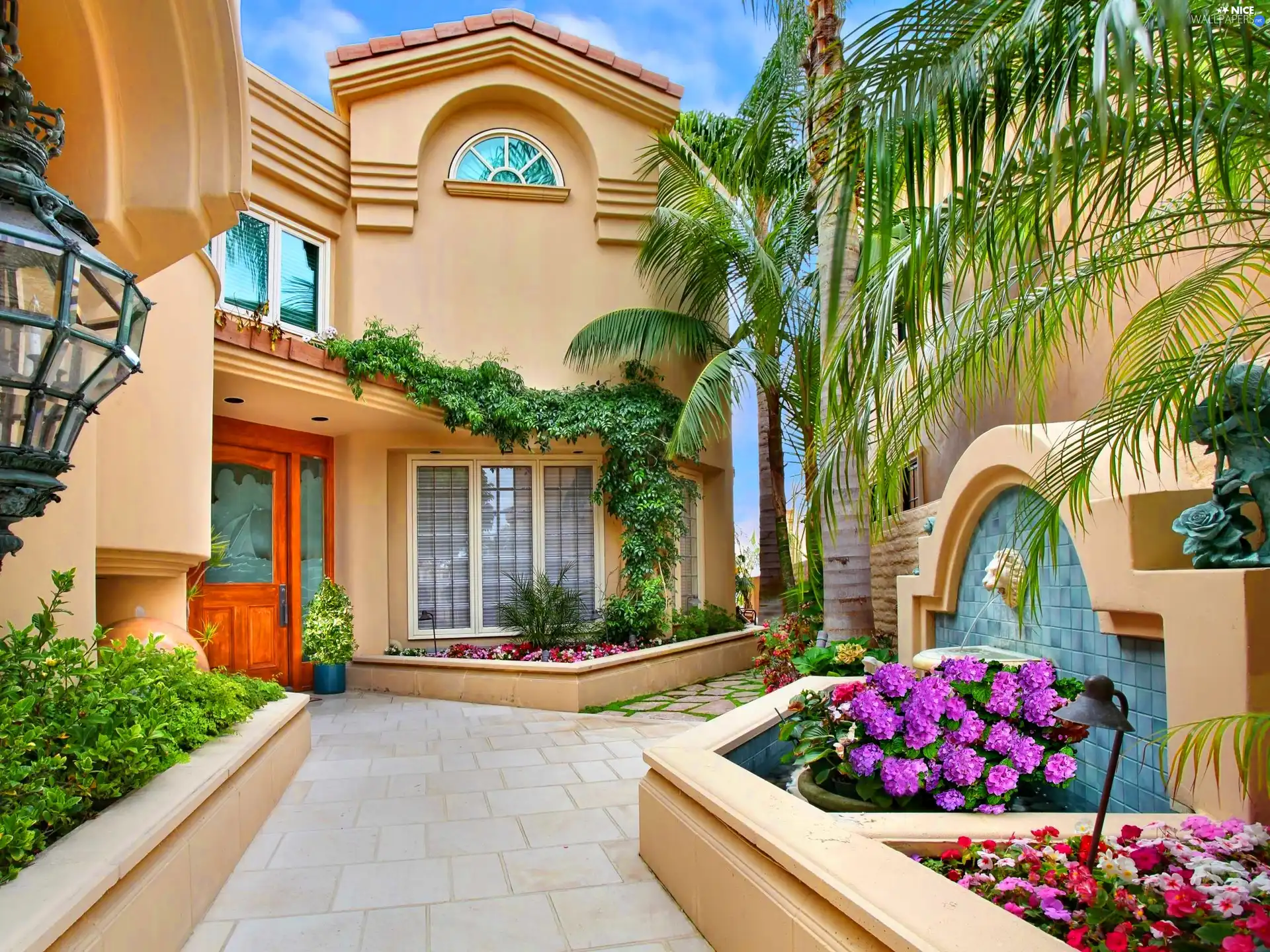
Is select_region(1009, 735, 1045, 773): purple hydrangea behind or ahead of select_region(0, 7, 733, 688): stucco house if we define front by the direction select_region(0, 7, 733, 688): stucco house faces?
ahead

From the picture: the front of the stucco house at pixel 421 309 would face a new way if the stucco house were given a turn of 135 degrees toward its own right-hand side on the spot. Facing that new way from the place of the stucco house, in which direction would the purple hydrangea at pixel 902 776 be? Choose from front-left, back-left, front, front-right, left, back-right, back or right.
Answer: back-left

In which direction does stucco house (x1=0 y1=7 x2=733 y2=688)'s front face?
toward the camera

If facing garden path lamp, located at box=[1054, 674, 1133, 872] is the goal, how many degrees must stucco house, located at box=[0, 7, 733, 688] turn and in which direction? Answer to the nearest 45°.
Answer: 0° — it already faces it

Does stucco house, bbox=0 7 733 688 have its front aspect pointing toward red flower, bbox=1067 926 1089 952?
yes

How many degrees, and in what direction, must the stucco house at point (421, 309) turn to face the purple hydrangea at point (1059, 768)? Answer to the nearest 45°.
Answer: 0° — it already faces it

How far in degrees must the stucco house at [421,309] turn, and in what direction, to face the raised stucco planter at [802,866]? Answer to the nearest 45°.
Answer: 0° — it already faces it

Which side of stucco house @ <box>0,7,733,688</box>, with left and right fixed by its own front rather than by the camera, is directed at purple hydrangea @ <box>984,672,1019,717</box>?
front

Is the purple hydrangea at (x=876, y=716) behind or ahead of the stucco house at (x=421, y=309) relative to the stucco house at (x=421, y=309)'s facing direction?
ahead

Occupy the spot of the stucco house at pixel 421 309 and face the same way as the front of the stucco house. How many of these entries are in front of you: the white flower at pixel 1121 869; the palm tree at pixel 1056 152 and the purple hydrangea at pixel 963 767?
3

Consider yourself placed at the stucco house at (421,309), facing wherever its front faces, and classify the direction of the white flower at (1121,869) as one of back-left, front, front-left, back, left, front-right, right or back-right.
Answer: front

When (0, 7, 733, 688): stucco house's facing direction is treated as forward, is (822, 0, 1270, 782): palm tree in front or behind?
in front
